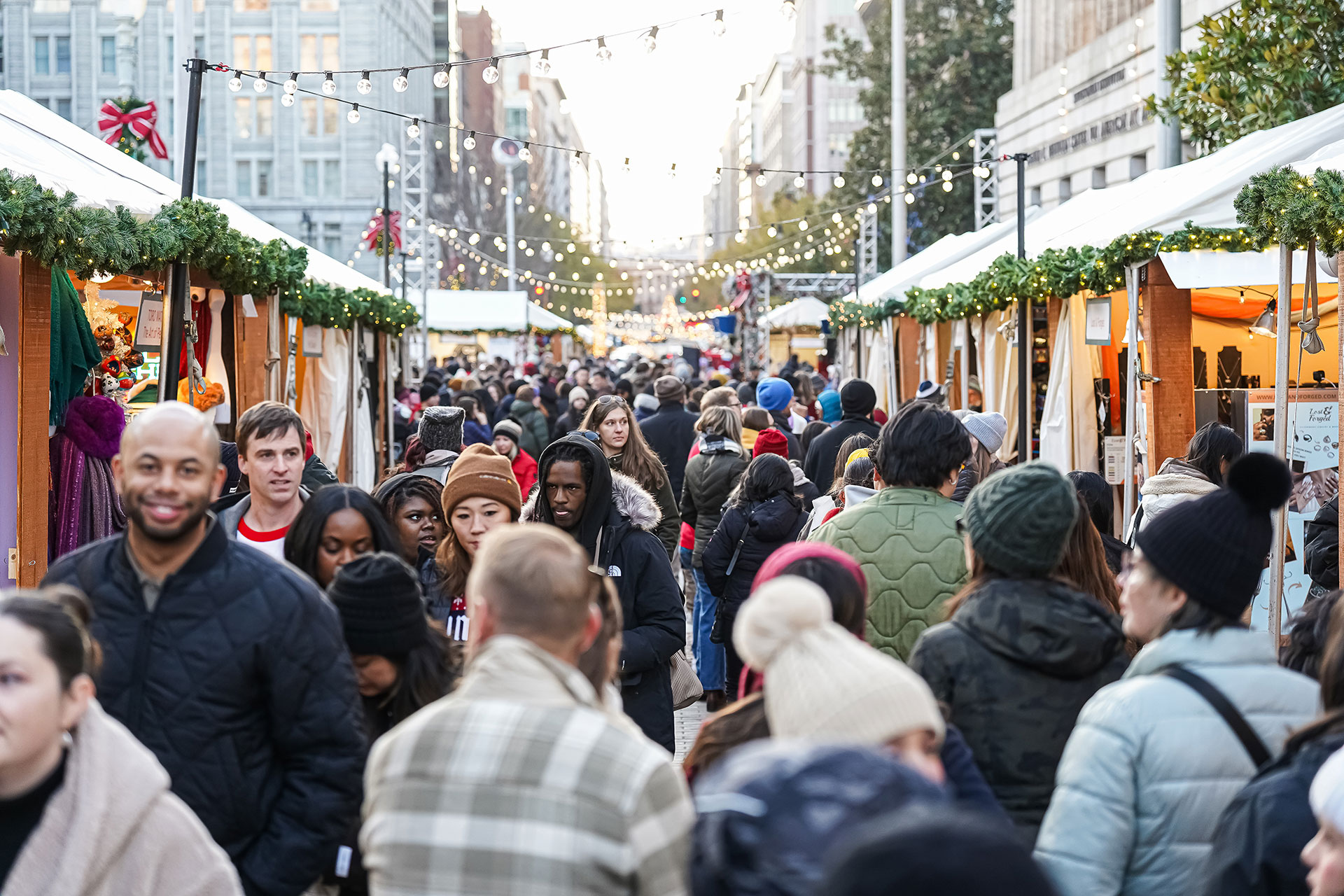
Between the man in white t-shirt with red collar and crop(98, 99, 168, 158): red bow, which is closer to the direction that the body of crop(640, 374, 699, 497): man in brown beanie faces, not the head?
the red bow

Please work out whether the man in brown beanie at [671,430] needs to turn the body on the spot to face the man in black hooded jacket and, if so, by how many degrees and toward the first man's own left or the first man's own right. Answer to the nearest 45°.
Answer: approximately 180°

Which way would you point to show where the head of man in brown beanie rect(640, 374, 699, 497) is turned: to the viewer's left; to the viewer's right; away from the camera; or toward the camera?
away from the camera

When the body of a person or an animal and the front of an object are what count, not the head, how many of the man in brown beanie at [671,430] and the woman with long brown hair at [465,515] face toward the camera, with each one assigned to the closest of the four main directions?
1

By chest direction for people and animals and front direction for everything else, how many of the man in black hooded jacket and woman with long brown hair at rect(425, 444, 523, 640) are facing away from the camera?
0

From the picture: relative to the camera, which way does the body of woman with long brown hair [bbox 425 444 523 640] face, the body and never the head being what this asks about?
toward the camera

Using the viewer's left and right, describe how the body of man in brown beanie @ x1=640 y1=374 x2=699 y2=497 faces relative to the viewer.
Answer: facing away from the viewer

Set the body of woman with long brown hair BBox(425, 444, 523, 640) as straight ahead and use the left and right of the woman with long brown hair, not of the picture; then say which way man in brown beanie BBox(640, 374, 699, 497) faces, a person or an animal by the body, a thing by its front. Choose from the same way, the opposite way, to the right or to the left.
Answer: the opposite way

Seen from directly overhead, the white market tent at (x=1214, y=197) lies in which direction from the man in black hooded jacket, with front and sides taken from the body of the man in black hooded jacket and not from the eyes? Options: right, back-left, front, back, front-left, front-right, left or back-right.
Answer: back
